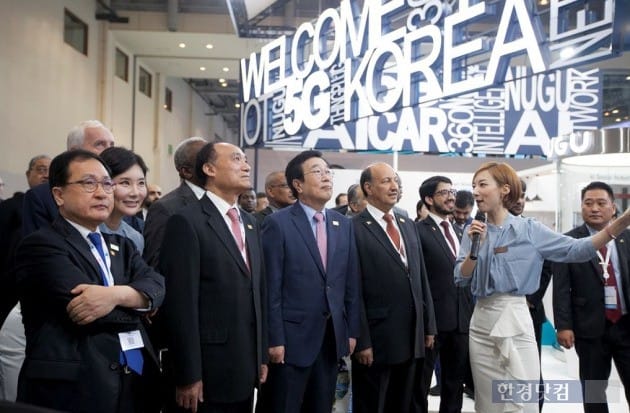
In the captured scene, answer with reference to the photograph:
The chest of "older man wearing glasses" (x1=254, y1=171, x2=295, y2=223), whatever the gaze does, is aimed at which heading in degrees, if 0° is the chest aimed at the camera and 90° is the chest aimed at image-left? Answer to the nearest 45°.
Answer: approximately 315°

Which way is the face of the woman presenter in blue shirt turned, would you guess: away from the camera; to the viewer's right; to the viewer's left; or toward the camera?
to the viewer's left

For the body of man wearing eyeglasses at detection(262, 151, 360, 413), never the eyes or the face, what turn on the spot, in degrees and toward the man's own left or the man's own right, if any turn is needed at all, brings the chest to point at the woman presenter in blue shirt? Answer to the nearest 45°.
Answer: approximately 45° to the man's own left

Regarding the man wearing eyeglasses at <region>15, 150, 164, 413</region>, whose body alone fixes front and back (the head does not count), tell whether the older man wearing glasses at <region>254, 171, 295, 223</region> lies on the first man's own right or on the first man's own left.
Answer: on the first man's own left

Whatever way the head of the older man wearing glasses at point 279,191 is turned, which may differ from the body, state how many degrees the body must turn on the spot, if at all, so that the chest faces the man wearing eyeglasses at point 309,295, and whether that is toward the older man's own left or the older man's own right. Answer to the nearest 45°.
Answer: approximately 45° to the older man's own right

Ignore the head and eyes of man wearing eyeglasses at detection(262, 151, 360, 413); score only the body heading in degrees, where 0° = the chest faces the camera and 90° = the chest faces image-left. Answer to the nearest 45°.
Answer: approximately 315°

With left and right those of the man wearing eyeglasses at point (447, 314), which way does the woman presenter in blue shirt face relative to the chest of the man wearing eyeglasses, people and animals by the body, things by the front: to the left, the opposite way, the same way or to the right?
to the right

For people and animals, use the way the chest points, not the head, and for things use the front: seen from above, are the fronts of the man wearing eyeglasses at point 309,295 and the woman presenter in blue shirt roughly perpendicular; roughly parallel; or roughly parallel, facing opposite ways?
roughly perpendicular

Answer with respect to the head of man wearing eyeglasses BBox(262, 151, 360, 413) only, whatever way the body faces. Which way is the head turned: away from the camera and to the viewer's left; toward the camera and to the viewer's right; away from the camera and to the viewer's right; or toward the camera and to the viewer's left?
toward the camera and to the viewer's right
